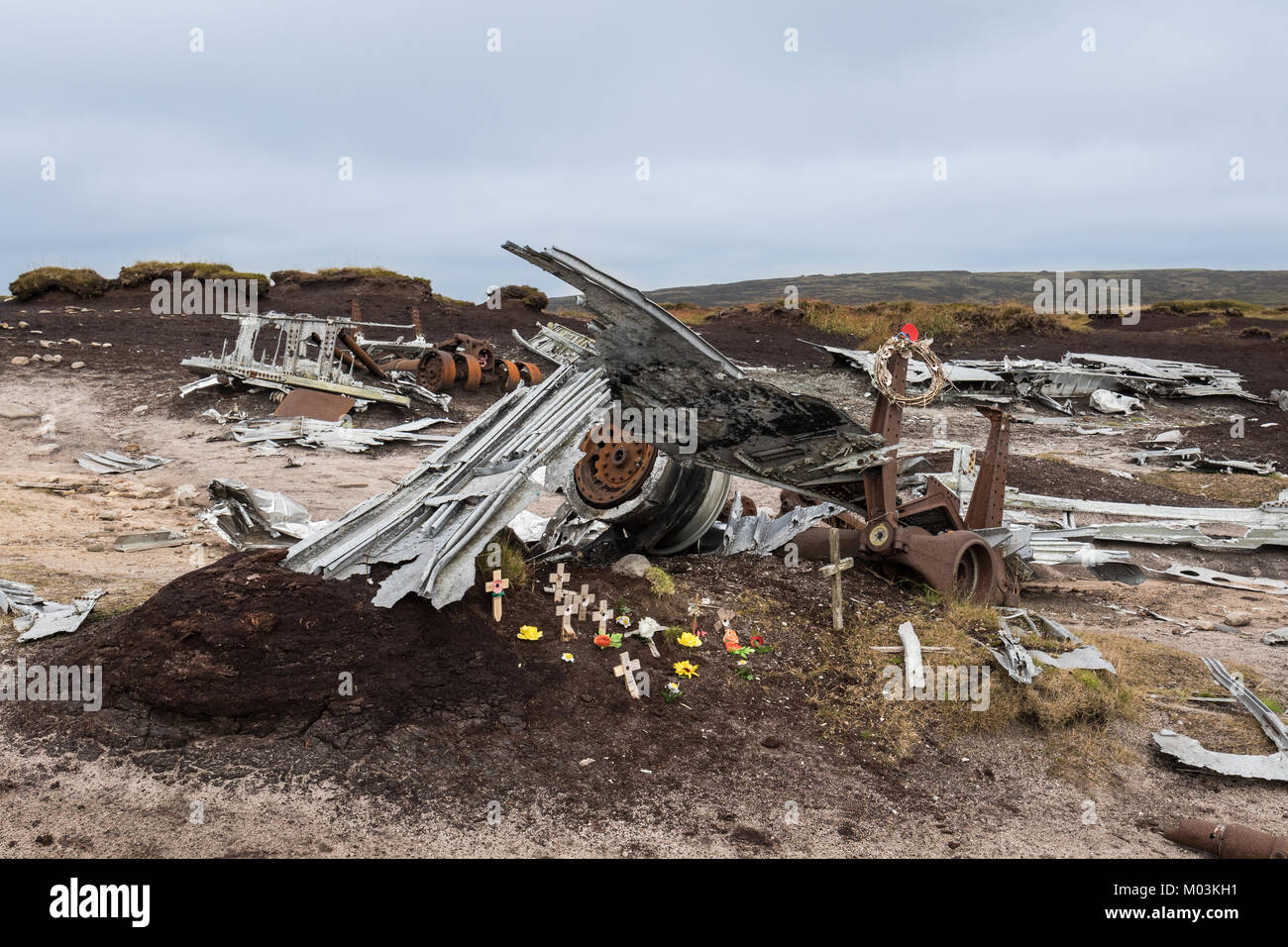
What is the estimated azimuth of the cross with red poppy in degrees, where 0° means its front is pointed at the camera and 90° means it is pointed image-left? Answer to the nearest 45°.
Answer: approximately 0°

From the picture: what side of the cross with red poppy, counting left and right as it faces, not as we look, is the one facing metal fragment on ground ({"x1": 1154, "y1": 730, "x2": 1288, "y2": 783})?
left

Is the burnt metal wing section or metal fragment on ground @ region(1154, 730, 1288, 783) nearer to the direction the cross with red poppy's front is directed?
the metal fragment on ground
